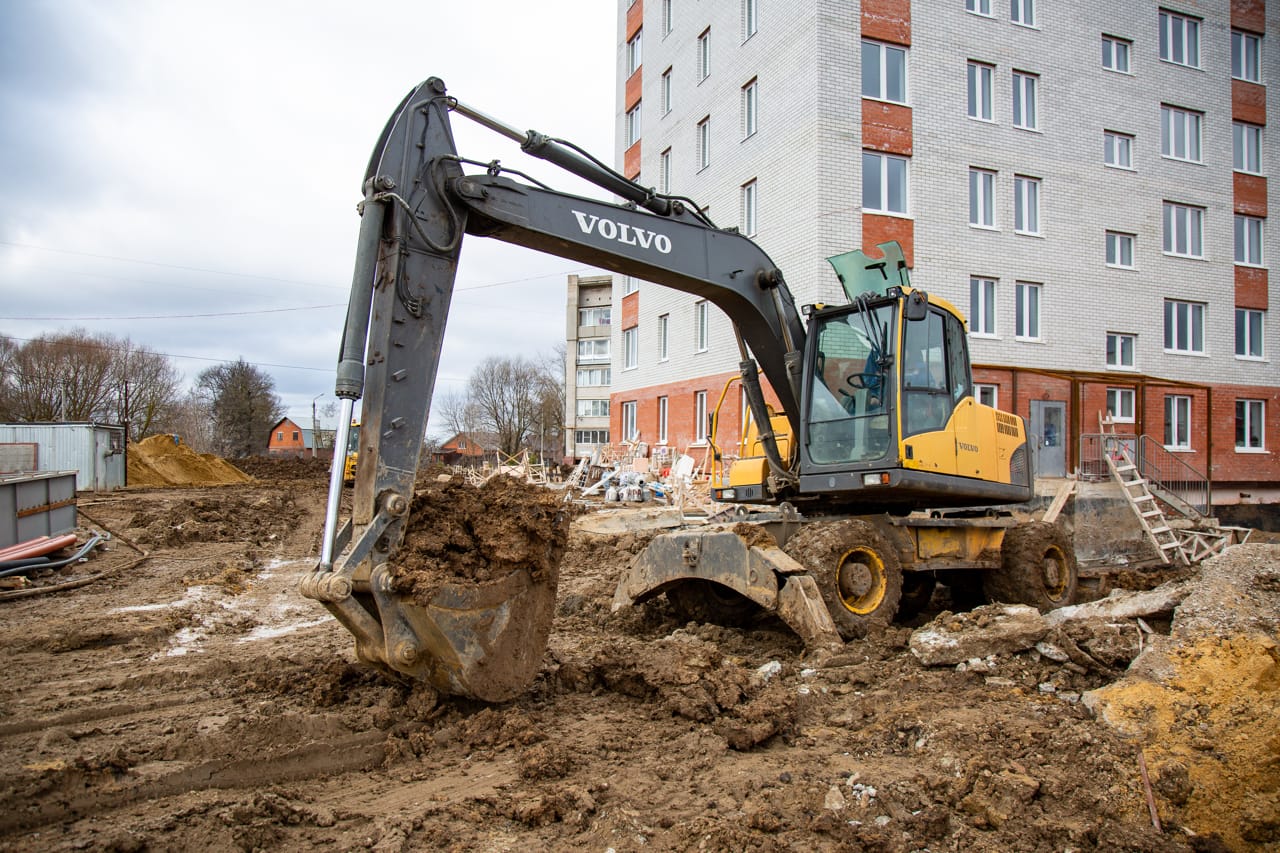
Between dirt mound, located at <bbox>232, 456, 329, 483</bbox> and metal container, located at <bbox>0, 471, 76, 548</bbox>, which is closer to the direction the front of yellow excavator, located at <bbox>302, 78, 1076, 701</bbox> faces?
the metal container

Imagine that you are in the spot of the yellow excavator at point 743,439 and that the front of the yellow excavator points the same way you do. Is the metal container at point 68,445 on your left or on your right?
on your right

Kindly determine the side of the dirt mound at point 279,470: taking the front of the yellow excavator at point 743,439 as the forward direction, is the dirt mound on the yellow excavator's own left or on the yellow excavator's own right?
on the yellow excavator's own right

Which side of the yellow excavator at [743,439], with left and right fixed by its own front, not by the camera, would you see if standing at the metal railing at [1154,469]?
back

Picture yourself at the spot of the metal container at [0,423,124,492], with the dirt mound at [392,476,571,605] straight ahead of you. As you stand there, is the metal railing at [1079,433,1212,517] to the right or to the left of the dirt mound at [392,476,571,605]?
left

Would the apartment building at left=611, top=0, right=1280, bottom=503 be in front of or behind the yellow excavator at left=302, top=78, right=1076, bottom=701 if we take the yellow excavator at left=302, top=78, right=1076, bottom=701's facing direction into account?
behind

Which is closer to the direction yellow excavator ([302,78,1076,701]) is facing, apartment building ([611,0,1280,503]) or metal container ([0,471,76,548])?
the metal container

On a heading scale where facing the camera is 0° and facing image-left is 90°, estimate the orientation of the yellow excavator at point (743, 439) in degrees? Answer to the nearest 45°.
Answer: approximately 45°

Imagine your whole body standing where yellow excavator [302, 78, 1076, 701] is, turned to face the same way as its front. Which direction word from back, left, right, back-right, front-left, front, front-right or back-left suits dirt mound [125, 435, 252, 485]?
right
